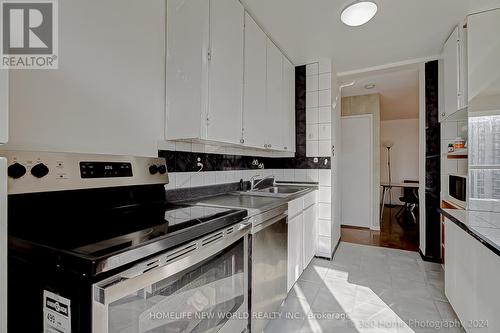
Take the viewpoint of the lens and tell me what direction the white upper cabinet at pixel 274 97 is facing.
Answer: facing to the right of the viewer

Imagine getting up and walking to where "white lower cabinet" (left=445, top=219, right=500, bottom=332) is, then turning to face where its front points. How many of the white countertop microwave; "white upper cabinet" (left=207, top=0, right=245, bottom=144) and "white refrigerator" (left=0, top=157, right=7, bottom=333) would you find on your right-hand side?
1

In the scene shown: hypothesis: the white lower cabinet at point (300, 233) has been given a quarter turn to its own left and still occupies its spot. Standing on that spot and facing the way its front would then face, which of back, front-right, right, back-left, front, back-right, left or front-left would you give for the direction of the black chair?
front-right

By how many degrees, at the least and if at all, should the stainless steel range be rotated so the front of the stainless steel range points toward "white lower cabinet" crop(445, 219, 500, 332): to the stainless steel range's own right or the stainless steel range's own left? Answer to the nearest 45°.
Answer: approximately 45° to the stainless steel range's own left

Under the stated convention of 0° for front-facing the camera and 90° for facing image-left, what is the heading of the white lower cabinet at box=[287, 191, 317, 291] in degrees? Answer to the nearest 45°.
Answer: approximately 270°

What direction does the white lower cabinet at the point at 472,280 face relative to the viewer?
to the viewer's left

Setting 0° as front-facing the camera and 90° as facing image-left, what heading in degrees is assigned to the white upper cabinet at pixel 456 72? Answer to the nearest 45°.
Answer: approximately 90°

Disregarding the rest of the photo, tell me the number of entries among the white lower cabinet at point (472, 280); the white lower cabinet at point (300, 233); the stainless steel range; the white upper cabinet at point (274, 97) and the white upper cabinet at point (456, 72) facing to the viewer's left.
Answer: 2

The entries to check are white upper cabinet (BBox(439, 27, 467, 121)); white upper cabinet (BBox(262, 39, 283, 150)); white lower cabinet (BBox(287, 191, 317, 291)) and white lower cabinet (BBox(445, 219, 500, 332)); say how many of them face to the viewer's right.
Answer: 2

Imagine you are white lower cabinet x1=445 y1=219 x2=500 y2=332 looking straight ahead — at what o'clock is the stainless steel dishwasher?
The stainless steel dishwasher is roughly at 11 o'clock from the white lower cabinet.

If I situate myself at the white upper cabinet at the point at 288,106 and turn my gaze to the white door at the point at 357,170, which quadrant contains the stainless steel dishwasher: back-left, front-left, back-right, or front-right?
back-right
